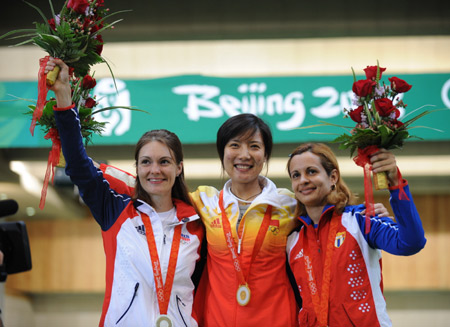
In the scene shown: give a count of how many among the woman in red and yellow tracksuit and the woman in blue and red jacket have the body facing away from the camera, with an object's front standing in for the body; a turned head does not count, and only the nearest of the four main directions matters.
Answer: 0

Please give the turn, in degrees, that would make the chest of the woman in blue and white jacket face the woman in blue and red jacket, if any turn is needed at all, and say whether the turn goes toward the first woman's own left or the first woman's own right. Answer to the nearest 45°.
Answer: approximately 45° to the first woman's own left

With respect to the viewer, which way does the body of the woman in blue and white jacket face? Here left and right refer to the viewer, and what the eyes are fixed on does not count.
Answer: facing the viewer and to the right of the viewer

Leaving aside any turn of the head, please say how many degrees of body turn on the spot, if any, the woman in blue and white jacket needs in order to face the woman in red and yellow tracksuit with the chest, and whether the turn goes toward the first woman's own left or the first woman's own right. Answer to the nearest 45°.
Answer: approximately 45° to the first woman's own left

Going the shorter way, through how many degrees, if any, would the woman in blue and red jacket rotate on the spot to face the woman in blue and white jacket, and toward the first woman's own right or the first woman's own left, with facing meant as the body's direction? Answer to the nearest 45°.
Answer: approximately 45° to the first woman's own right

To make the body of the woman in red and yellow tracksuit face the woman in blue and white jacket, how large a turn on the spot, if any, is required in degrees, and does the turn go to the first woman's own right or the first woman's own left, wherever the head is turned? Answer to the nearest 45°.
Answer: approximately 90° to the first woman's own right
